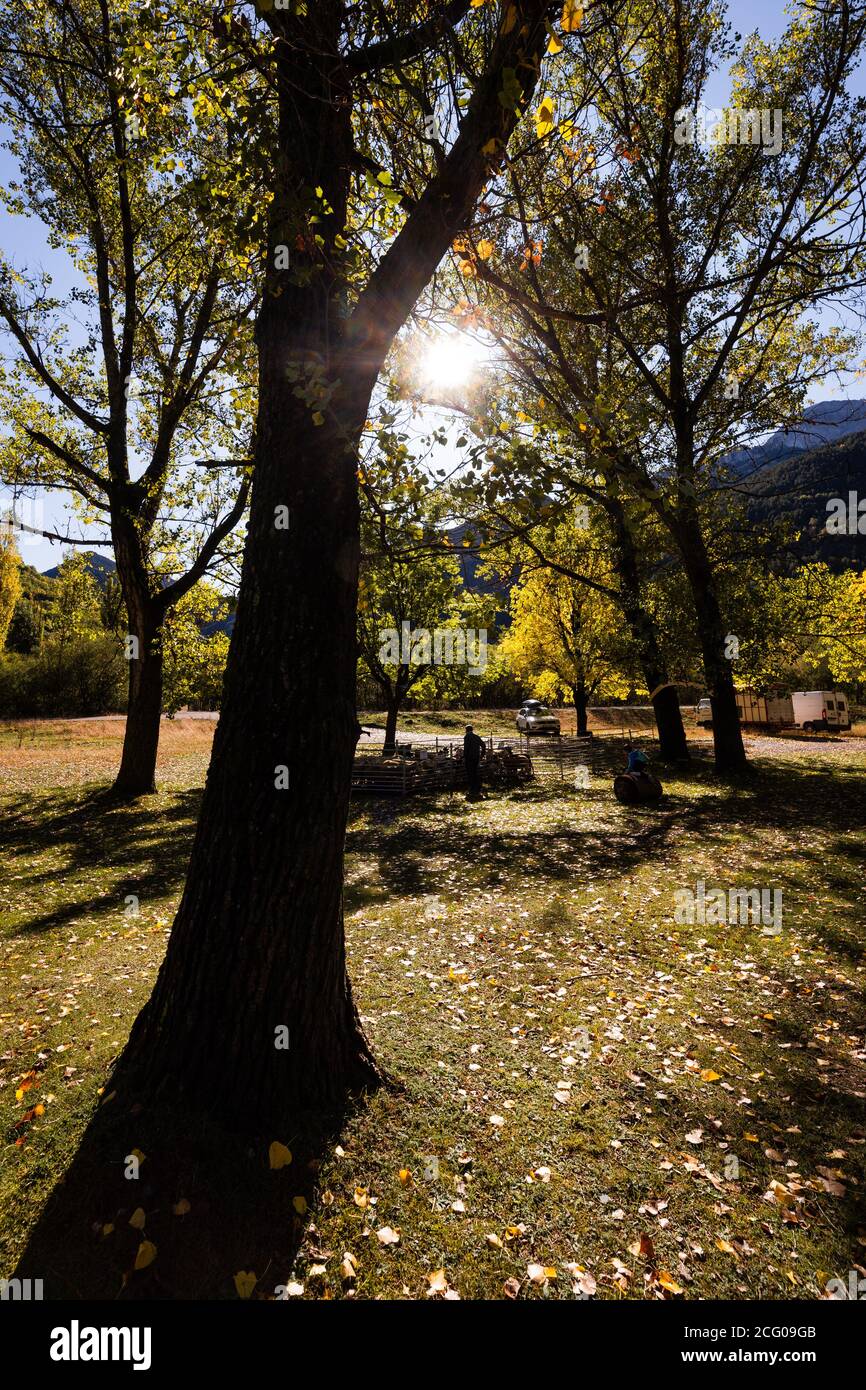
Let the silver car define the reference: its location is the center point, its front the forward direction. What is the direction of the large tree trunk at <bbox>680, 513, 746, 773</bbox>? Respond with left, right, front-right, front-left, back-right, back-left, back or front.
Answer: front-right

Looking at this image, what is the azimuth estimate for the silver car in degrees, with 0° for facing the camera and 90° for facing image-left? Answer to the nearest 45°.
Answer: approximately 315°

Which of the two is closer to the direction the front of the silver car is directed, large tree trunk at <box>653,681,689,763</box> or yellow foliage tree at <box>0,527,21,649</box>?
the large tree trunk

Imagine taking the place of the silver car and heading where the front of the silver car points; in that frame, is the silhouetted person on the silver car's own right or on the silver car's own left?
on the silver car's own right

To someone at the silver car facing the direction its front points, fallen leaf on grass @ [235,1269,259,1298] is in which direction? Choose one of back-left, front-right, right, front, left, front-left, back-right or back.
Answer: front-right

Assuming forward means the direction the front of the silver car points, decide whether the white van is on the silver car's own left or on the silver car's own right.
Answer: on the silver car's own left

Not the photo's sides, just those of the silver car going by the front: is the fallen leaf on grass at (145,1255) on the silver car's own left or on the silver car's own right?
on the silver car's own right

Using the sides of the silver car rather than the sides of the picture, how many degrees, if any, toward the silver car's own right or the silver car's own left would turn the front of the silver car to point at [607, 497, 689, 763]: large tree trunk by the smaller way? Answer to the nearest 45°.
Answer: approximately 45° to the silver car's own right

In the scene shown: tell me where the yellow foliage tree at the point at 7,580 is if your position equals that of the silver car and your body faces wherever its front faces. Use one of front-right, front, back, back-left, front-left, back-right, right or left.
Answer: back-right

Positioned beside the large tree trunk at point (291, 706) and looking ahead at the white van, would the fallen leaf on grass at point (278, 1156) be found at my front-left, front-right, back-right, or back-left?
back-right

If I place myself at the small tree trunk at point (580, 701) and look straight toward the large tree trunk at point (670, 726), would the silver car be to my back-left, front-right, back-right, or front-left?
back-right
